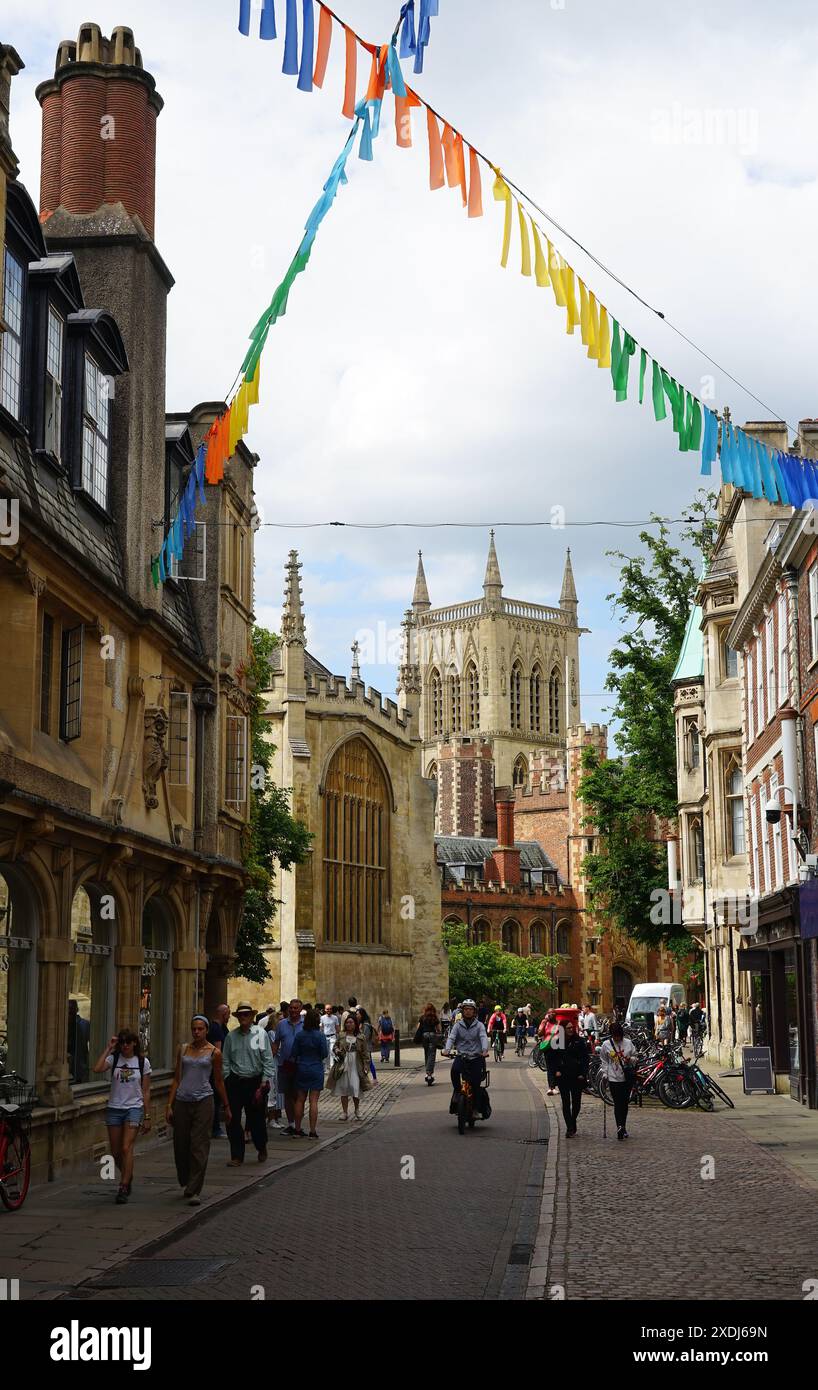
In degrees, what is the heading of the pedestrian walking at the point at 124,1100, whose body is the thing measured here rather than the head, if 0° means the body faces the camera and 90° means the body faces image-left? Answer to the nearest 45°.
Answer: approximately 0°

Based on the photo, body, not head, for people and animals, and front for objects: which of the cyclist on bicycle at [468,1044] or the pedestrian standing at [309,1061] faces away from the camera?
the pedestrian standing

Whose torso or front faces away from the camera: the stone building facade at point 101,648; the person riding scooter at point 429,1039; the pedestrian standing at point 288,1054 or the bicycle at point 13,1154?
the person riding scooter at point 429,1039

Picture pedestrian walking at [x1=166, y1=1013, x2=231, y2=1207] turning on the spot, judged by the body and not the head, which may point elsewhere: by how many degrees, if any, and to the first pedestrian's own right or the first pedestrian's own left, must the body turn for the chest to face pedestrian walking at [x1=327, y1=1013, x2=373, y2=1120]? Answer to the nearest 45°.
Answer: approximately 180°

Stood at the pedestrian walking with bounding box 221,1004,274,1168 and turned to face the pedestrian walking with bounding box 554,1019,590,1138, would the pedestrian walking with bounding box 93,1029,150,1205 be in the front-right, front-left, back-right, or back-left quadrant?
back-right

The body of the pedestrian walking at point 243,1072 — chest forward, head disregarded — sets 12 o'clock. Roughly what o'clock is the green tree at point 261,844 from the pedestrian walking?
The green tree is roughly at 6 o'clock from the pedestrian walking.

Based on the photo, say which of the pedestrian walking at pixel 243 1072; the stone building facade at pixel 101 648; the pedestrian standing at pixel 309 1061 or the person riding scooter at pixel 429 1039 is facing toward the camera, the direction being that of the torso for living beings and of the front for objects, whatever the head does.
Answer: the pedestrian walking at pixel 243 1072

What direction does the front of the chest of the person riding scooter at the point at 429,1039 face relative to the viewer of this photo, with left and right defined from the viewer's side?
facing away from the viewer

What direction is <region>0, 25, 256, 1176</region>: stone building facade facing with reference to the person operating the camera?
facing to the right of the viewer

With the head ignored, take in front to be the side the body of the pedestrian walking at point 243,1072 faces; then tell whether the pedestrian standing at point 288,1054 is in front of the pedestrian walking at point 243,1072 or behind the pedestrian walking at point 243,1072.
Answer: behind
